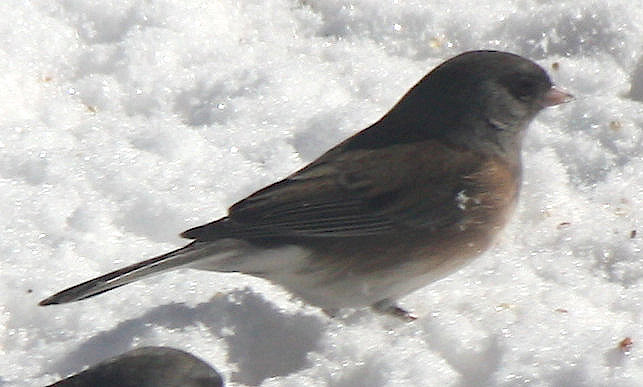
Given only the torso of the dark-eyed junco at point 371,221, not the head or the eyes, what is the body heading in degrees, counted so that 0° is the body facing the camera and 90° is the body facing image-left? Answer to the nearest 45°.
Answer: approximately 270°
